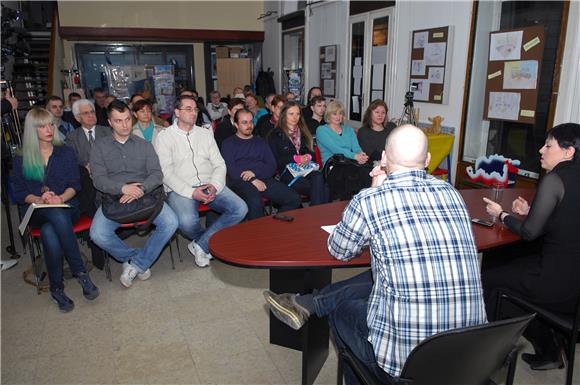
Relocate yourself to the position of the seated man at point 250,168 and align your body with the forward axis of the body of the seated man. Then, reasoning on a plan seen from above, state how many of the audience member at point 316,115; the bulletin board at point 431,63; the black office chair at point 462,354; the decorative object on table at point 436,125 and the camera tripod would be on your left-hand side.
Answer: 4

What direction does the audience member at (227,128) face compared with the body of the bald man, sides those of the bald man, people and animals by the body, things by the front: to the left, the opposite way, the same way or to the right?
the opposite way

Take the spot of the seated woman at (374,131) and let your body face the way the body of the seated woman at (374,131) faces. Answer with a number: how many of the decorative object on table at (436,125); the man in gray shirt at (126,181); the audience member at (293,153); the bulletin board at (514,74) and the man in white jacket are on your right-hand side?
3

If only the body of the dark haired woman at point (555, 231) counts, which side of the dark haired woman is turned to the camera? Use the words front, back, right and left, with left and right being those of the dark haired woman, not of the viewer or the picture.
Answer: left

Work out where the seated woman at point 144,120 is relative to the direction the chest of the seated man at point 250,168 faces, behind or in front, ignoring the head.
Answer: behind

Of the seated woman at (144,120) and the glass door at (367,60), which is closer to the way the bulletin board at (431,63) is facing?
the seated woman

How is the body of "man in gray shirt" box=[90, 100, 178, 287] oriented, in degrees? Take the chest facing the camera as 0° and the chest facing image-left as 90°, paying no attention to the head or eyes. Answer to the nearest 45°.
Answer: approximately 0°

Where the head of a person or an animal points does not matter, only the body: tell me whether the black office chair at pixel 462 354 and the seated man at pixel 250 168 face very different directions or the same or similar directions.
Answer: very different directions

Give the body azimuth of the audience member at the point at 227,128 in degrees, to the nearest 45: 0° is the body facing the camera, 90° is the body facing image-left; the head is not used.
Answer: approximately 315°
